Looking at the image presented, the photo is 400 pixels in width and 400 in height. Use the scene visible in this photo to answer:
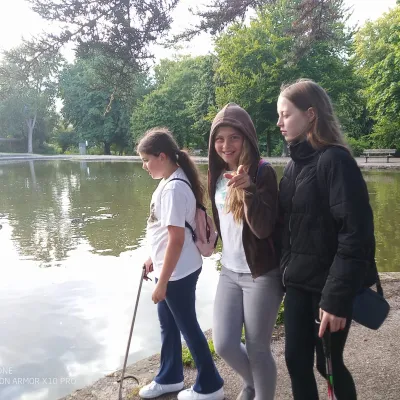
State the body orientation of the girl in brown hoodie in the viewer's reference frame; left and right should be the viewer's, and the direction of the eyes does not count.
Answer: facing the viewer and to the left of the viewer

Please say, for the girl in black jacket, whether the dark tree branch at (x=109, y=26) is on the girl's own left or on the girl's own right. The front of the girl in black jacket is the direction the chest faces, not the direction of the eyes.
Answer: on the girl's own right

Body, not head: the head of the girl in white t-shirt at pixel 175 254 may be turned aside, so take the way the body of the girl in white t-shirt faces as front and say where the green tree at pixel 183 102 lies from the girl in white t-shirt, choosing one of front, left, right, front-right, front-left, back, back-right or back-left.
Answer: right

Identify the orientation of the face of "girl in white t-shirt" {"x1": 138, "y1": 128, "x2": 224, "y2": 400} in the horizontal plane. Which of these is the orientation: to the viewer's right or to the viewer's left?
to the viewer's left

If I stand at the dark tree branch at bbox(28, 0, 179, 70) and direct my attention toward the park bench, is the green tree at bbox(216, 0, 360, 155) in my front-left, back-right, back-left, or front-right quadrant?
front-left

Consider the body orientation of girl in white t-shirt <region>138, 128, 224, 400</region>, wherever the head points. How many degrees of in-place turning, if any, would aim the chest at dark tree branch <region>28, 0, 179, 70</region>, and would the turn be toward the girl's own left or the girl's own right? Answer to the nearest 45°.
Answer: approximately 90° to the girl's own right

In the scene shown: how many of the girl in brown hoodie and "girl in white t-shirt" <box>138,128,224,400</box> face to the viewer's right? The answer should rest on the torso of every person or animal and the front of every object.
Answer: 0

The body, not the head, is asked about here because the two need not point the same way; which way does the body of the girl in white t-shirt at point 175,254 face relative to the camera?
to the viewer's left

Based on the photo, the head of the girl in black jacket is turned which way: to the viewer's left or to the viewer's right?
to the viewer's left
